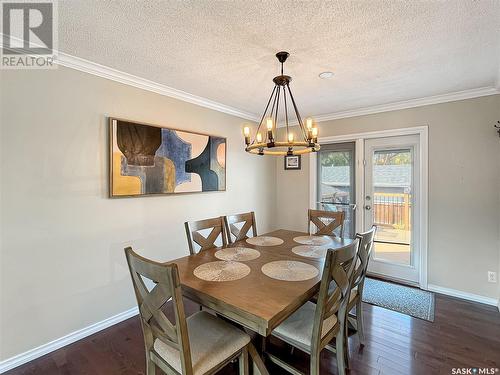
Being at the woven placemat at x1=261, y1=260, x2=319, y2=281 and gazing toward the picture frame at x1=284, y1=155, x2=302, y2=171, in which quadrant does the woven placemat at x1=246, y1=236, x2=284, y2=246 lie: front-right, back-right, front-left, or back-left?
front-left

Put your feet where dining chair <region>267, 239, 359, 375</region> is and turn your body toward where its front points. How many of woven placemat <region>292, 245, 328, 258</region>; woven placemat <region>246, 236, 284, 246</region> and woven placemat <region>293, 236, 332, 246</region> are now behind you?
0

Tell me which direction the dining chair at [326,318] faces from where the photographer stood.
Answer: facing away from the viewer and to the left of the viewer

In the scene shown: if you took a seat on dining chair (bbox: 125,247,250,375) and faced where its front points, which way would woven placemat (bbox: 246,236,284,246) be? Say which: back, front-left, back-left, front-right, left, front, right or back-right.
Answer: front

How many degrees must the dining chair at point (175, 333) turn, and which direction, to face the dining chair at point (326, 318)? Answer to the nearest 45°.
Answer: approximately 45° to its right

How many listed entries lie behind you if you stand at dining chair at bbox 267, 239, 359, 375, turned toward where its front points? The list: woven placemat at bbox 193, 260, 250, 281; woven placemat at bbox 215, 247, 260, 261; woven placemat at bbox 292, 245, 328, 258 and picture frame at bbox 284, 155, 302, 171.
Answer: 0

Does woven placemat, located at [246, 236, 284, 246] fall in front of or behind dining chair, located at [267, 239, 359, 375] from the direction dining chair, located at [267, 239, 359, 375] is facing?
in front

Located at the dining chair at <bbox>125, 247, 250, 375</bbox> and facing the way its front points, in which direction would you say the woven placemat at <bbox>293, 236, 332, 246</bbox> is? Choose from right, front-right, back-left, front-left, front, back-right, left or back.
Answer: front

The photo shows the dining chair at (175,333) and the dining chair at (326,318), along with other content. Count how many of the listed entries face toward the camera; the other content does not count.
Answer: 0

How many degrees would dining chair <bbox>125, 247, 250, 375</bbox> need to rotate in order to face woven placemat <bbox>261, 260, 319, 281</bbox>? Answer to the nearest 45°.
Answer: approximately 45° to its right

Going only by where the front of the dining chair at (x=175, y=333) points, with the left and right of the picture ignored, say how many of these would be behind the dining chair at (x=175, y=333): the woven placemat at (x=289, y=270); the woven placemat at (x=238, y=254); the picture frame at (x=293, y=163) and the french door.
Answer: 0

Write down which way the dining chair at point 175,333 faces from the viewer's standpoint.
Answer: facing away from the viewer and to the right of the viewer

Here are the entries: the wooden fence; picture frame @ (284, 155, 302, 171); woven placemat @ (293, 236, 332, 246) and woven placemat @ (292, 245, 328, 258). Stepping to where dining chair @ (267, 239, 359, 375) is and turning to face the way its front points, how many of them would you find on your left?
0

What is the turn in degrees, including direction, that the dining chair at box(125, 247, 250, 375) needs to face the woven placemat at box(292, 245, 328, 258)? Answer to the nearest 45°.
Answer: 0° — it already faces it
